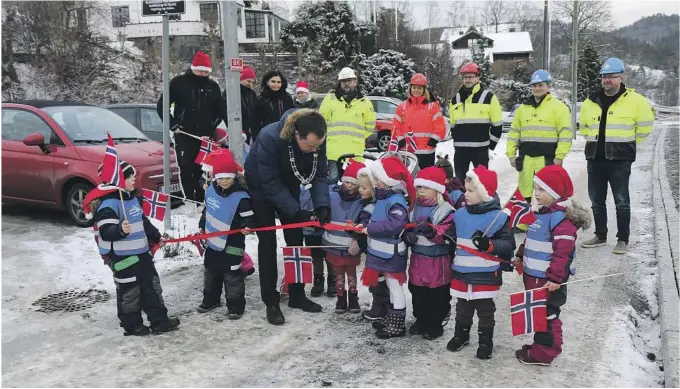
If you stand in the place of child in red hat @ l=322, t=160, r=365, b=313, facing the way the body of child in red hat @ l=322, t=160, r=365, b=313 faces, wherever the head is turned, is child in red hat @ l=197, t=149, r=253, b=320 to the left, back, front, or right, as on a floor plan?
right

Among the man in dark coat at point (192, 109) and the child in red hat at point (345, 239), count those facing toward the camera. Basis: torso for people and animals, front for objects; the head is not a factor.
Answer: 2

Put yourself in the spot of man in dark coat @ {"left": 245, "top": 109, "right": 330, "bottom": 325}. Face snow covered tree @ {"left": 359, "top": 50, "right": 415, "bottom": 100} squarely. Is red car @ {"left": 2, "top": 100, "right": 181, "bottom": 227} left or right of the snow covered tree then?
left

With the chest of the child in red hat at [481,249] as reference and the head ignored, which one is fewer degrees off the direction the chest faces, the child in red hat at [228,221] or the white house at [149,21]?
the child in red hat

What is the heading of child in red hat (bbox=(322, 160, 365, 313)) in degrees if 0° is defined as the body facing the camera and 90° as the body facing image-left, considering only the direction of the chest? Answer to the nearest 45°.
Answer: approximately 0°

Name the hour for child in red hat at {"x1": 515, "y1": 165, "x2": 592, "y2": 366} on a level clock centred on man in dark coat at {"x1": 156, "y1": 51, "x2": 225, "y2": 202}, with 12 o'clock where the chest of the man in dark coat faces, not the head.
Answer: The child in red hat is roughly at 11 o'clock from the man in dark coat.

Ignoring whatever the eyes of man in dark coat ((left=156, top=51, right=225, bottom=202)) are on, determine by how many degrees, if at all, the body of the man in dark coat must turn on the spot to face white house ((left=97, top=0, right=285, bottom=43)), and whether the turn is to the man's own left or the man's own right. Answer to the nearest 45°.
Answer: approximately 180°

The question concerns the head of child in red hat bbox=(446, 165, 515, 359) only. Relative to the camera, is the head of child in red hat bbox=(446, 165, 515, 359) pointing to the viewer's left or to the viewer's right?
to the viewer's left

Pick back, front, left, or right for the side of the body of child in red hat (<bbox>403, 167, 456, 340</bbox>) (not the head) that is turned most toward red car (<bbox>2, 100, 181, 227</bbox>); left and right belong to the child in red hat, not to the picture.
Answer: right

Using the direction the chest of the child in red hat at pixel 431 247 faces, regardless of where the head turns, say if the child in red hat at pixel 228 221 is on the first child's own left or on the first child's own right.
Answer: on the first child's own right

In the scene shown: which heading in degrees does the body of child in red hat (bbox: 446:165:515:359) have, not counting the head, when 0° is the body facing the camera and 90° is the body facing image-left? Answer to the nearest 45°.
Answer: approximately 45°
